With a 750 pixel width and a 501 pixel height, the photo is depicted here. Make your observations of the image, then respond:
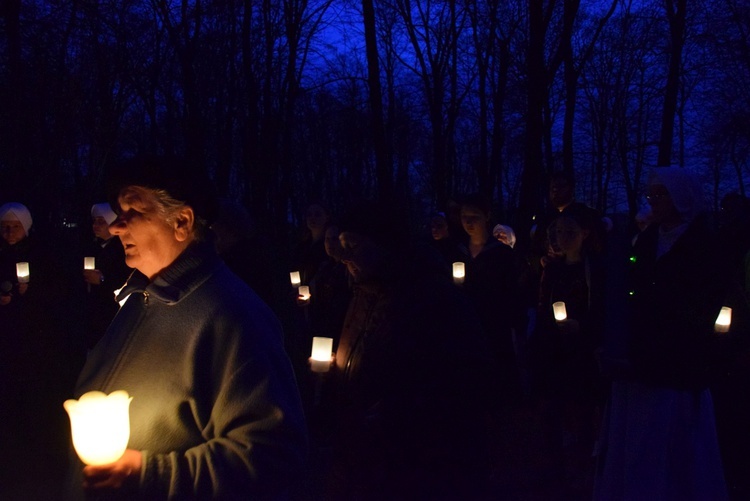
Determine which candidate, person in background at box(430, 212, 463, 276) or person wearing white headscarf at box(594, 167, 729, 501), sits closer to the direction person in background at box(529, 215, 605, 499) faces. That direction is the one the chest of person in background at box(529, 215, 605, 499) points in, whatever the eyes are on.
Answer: the person wearing white headscarf

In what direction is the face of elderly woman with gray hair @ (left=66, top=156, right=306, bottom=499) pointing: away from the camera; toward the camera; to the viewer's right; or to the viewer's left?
to the viewer's left

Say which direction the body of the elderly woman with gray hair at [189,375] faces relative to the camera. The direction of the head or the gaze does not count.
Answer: to the viewer's left

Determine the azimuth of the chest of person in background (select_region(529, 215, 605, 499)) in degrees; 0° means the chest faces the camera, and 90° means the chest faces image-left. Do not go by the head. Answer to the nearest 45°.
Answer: approximately 0°

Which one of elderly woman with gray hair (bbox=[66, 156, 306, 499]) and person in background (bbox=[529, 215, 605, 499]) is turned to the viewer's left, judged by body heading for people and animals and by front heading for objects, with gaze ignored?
the elderly woman with gray hair

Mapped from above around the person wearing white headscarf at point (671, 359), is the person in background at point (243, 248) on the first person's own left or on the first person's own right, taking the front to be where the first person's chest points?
on the first person's own right

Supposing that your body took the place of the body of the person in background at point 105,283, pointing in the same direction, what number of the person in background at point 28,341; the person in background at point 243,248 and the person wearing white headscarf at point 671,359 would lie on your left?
2
